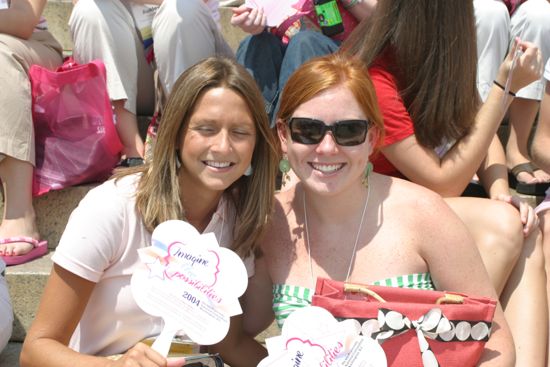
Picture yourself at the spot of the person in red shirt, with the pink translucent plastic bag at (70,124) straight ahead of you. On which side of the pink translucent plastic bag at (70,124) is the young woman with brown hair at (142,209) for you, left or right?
left

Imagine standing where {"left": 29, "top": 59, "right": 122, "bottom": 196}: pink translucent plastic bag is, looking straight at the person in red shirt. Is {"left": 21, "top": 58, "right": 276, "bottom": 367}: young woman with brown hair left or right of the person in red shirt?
right

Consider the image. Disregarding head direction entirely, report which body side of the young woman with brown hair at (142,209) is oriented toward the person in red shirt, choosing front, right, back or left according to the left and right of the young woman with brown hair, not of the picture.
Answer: left

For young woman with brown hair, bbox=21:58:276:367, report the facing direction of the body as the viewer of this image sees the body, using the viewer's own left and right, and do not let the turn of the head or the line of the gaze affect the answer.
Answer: facing the viewer and to the right of the viewer

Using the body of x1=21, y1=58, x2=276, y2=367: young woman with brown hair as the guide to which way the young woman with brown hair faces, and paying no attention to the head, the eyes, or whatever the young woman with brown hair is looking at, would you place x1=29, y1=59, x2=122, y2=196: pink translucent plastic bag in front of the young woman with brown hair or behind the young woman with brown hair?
behind

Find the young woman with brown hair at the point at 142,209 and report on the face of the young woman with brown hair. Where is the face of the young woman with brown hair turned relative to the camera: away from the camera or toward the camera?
toward the camera

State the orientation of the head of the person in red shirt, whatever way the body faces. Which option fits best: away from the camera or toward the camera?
away from the camera
